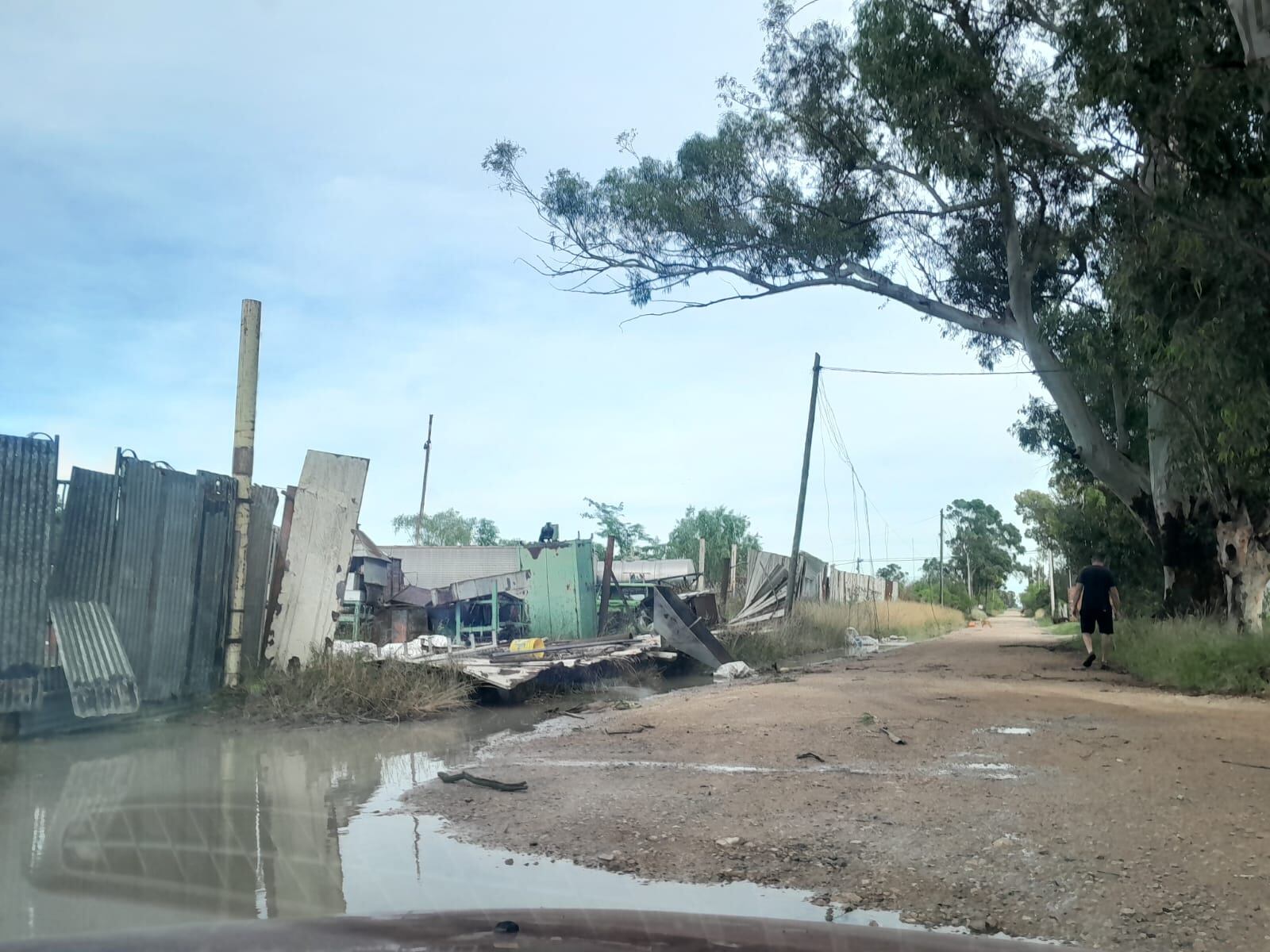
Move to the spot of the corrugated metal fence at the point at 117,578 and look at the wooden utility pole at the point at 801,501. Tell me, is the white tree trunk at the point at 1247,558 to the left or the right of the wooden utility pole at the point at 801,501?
right

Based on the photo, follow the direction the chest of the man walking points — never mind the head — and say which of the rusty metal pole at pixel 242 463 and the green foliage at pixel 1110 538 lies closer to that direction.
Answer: the green foliage

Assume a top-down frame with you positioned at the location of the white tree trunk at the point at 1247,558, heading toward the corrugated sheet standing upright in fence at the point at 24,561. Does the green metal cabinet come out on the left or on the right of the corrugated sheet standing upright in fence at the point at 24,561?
right

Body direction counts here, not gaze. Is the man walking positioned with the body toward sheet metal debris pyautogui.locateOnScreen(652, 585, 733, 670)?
no

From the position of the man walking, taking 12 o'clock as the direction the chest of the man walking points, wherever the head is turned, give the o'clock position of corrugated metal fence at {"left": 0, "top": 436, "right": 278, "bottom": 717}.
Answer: The corrugated metal fence is roughly at 7 o'clock from the man walking.

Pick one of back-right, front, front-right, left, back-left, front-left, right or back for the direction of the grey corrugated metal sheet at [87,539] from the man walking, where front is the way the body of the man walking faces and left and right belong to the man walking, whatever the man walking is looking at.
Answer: back-left

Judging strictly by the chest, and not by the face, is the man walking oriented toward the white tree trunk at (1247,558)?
no

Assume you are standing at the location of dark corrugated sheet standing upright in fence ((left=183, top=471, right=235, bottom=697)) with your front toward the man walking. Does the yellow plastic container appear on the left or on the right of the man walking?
left

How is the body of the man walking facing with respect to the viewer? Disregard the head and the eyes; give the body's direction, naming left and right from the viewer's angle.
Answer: facing away from the viewer

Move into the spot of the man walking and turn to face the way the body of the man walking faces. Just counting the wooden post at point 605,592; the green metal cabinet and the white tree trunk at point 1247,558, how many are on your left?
2

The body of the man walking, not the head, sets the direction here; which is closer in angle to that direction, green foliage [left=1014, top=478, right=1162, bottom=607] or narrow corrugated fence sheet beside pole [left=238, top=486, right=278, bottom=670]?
the green foliage

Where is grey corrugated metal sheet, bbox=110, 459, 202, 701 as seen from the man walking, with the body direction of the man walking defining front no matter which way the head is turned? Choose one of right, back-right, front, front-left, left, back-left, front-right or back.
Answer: back-left

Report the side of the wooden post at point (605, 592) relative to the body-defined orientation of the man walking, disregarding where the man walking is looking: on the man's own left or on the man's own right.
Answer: on the man's own left

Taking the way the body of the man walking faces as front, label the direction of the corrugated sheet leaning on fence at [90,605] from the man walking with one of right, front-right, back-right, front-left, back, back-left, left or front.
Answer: back-left

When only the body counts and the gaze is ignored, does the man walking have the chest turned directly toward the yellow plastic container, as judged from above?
no

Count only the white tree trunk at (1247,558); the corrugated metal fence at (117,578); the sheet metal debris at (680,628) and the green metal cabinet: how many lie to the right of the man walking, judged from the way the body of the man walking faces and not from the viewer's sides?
1
